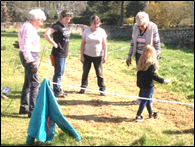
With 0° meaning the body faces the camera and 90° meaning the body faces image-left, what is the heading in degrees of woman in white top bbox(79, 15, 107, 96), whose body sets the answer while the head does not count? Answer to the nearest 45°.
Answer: approximately 0°

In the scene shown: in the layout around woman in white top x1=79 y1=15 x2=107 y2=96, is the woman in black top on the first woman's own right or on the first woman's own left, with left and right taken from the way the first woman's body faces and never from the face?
on the first woman's own right

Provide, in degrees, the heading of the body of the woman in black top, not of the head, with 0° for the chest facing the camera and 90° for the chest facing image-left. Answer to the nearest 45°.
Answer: approximately 315°

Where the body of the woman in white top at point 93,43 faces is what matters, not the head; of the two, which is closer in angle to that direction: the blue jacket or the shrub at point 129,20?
the blue jacket

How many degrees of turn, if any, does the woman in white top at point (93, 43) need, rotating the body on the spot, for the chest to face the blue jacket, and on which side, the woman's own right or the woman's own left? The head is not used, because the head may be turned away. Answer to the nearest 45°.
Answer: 0° — they already face it

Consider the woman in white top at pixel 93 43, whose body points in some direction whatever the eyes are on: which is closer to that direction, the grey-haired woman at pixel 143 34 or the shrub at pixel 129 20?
the grey-haired woman

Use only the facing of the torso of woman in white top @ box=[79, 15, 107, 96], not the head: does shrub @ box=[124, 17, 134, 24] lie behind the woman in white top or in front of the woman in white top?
behind

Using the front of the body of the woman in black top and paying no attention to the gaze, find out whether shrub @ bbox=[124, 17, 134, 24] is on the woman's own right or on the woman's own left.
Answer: on the woman's own left
